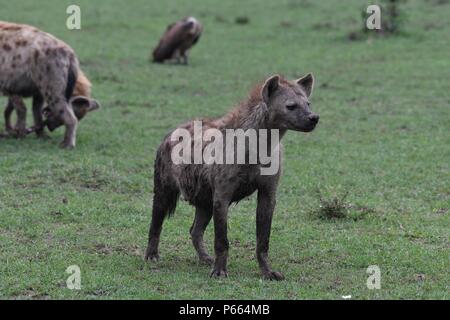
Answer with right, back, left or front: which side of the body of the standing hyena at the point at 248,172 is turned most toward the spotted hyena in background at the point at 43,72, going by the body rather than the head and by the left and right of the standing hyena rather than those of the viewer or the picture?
back

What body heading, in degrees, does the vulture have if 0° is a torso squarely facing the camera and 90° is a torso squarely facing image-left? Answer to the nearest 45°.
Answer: approximately 270°

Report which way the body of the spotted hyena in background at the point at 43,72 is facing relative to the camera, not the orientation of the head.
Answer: to the viewer's left

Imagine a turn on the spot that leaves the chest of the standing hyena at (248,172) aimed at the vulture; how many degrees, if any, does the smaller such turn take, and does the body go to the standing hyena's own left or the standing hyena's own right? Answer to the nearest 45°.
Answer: approximately 135° to the standing hyena's own left

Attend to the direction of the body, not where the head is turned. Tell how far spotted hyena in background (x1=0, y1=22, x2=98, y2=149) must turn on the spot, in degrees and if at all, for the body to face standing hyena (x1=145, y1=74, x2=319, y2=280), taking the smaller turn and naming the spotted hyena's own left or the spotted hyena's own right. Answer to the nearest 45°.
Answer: approximately 90° to the spotted hyena's own left

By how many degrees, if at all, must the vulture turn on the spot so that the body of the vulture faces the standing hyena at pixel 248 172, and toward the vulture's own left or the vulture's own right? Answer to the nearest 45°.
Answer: approximately 90° to the vulture's own right
